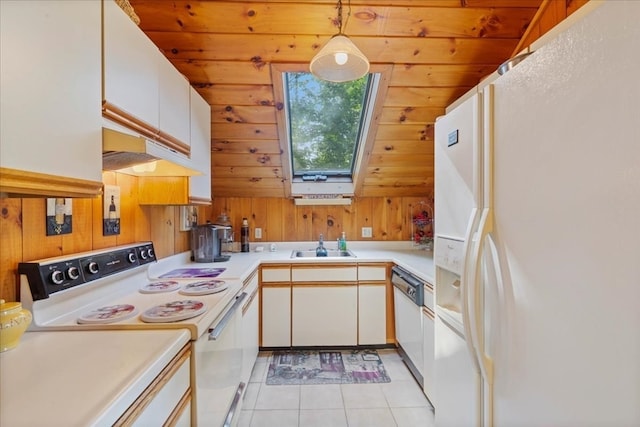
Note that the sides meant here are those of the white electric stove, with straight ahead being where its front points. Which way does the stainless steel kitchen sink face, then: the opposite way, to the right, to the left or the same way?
to the right

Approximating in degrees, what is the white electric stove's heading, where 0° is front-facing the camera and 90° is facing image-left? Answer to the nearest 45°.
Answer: approximately 315°

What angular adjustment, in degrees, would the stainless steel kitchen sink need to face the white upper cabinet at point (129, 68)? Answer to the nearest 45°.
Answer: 0° — it already faces it

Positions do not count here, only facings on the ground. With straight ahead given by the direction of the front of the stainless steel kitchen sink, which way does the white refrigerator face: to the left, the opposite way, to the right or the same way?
to the right

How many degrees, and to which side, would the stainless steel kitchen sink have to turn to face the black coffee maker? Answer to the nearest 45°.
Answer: approximately 45° to its right

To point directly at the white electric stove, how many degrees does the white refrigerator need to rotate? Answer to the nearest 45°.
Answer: approximately 45° to its right

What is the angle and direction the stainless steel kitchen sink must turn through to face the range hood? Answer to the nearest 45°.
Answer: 0° — it already faces it

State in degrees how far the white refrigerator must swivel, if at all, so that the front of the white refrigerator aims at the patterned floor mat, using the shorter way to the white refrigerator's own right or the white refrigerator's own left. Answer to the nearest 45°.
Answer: approximately 90° to the white refrigerator's own right

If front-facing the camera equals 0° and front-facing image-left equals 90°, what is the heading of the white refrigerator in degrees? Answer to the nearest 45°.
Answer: approximately 45°
